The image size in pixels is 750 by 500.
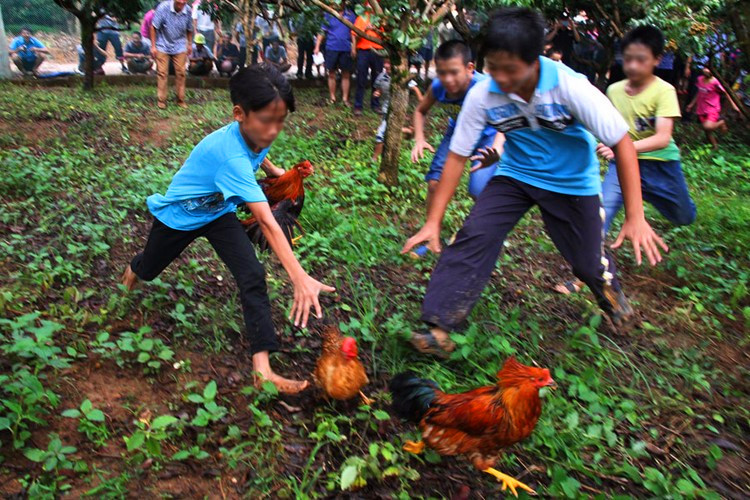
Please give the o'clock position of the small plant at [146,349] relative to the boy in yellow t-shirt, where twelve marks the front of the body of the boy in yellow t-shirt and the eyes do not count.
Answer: The small plant is roughly at 12 o'clock from the boy in yellow t-shirt.

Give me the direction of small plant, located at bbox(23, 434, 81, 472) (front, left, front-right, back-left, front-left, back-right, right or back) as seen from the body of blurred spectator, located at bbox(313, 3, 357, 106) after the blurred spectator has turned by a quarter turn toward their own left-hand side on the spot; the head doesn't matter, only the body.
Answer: right

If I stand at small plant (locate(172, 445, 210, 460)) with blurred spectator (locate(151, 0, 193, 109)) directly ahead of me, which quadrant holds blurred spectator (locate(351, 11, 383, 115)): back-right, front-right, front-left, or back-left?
front-right

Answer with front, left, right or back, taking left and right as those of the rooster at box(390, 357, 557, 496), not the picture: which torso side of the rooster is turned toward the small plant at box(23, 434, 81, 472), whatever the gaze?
back

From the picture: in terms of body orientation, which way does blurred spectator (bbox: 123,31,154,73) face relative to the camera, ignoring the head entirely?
toward the camera

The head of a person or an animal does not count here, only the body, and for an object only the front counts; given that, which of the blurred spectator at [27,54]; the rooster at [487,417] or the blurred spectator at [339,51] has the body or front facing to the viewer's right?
the rooster

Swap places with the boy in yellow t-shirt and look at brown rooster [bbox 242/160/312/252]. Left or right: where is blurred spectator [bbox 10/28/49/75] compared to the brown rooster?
right

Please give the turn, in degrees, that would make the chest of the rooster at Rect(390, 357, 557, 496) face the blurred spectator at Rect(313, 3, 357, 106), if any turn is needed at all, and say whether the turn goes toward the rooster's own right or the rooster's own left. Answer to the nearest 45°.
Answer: approximately 135° to the rooster's own left

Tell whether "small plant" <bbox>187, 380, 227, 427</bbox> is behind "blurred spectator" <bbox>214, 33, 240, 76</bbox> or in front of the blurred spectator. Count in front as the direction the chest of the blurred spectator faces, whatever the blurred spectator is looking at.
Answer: in front

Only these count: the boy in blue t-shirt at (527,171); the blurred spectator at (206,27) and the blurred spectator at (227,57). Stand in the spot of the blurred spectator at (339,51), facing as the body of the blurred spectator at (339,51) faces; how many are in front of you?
1

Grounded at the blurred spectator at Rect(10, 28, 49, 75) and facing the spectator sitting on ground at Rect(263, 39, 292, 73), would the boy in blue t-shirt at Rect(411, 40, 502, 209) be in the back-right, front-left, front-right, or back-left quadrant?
front-right

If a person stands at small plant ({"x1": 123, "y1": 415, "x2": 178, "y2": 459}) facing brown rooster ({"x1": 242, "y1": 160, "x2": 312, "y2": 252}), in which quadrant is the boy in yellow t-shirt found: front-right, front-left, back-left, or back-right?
front-right

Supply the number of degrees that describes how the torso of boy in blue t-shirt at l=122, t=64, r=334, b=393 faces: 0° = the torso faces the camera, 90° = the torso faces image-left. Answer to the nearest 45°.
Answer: approximately 315°

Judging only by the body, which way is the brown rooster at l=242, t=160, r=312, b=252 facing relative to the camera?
to the viewer's right

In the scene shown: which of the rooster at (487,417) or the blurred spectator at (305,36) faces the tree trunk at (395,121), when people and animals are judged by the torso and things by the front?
the blurred spectator

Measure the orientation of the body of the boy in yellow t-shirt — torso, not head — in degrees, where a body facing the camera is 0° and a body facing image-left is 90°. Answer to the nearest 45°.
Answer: approximately 45°

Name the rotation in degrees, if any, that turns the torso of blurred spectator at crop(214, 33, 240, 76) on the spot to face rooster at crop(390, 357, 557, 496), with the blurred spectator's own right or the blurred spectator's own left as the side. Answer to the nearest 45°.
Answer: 0° — they already face it
